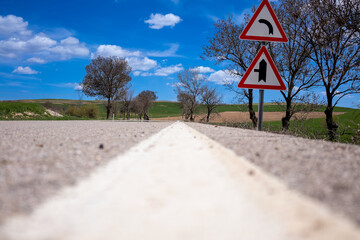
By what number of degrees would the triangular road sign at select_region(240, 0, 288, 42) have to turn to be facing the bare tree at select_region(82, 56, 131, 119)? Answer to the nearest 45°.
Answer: approximately 135° to its right

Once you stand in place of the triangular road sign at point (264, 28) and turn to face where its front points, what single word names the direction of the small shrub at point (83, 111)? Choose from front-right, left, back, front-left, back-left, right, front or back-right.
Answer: back-right

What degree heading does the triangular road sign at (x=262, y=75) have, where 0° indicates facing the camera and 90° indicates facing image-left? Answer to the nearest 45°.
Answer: approximately 0°

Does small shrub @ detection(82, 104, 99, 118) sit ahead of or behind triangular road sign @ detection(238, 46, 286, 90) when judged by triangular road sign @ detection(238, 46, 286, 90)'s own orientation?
behind

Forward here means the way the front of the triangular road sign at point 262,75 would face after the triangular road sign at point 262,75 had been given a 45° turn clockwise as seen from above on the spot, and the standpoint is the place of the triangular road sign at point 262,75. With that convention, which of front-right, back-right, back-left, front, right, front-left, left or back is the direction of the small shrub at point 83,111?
right

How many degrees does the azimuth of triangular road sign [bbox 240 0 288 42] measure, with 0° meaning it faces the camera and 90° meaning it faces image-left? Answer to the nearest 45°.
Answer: approximately 0°

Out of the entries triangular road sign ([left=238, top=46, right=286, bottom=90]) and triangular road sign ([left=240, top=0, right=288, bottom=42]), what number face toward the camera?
2

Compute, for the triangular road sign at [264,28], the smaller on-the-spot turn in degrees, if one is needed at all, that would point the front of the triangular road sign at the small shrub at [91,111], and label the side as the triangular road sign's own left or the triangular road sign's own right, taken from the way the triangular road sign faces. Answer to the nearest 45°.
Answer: approximately 135° to the triangular road sign's own right
